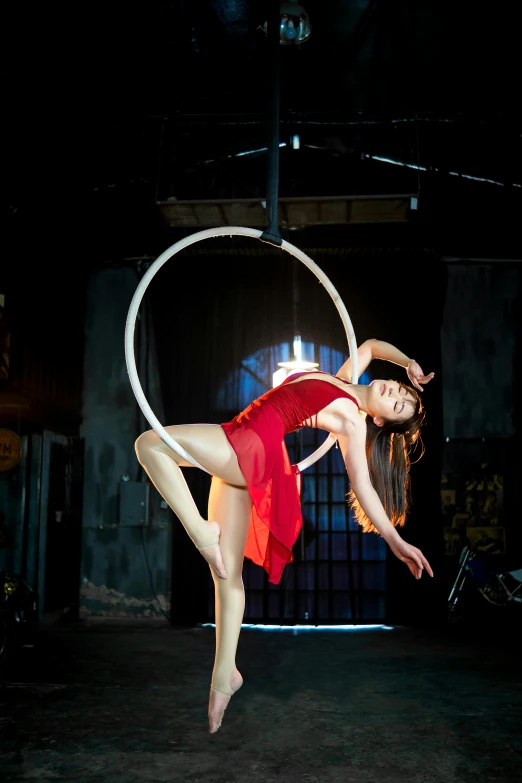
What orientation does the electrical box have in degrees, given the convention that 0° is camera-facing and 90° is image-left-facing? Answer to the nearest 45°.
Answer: approximately 0°

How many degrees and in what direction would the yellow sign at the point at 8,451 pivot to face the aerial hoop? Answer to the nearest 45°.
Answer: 0° — it already faces it

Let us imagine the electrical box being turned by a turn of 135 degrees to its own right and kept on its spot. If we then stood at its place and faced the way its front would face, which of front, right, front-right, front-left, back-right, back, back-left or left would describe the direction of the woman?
back-left

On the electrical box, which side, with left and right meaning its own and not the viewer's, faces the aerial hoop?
front

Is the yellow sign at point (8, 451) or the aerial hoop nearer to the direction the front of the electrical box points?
the aerial hoop
